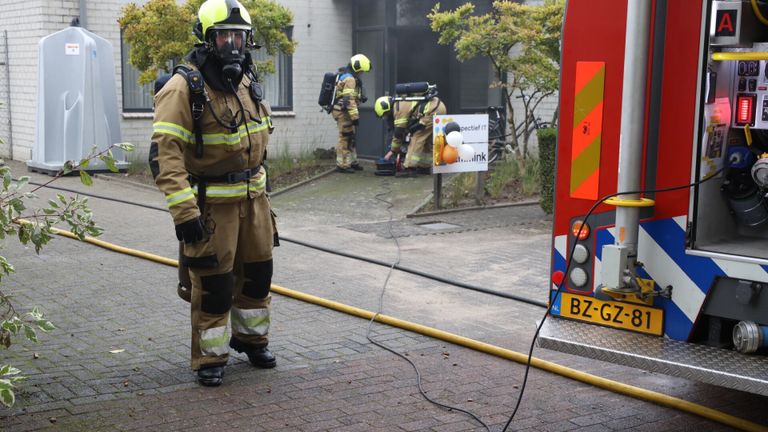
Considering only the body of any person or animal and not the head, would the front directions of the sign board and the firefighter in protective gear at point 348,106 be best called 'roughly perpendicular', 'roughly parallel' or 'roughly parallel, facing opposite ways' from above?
roughly perpendicular

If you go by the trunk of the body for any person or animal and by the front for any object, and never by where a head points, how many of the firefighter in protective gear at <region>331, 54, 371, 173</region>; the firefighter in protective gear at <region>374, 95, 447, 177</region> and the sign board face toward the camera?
1

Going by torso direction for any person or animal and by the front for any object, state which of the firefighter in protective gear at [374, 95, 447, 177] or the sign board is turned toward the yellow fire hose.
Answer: the sign board

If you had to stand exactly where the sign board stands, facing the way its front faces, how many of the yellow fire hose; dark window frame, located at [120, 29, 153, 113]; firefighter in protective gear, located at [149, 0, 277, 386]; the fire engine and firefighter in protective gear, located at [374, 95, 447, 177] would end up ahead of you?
3

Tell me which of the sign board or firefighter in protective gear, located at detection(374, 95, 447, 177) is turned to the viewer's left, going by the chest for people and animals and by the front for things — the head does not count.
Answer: the firefighter in protective gear

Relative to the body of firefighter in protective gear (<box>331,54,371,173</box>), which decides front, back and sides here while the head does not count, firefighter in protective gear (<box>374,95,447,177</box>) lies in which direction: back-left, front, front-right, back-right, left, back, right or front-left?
front-right

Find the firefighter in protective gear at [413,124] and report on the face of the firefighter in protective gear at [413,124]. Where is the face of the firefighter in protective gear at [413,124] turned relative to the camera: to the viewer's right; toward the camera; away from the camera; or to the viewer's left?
to the viewer's left

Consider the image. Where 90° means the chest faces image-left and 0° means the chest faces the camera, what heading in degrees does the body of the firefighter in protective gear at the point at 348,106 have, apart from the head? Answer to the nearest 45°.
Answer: approximately 270°

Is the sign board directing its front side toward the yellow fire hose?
yes

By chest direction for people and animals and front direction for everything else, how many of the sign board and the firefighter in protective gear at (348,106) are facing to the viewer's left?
0

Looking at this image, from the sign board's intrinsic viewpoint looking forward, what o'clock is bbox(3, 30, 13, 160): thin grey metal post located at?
The thin grey metal post is roughly at 4 o'clock from the sign board.

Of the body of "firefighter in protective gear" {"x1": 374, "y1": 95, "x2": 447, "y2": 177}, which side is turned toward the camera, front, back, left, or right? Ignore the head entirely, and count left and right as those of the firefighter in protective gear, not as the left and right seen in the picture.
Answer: left

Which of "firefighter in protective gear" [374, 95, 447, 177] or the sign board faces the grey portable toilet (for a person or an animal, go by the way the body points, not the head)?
the firefighter in protective gear
